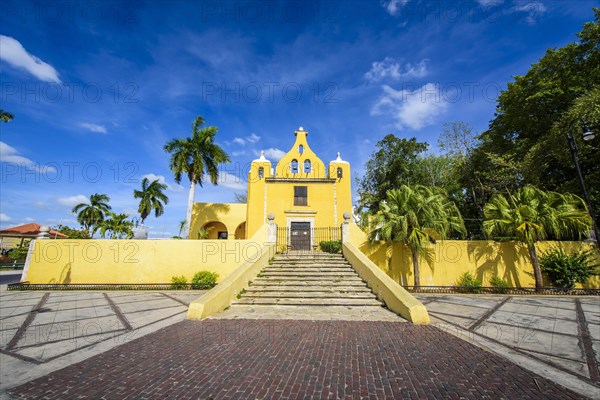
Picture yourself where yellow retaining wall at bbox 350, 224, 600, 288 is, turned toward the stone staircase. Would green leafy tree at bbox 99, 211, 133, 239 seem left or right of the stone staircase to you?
right

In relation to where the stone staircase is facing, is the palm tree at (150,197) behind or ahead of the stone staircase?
behind

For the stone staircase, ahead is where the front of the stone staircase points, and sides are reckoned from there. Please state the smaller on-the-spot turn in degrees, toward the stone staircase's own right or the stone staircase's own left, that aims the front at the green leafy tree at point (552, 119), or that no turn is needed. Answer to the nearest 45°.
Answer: approximately 90° to the stone staircase's own left

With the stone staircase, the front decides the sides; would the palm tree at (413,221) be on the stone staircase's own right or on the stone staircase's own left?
on the stone staircase's own left

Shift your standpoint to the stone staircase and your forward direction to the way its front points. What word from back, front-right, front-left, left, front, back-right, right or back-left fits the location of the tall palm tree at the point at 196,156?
back-right

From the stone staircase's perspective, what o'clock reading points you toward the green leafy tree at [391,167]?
The green leafy tree is roughly at 7 o'clock from the stone staircase.

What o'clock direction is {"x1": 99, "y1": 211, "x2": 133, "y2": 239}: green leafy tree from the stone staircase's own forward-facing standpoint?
The green leafy tree is roughly at 4 o'clock from the stone staircase.

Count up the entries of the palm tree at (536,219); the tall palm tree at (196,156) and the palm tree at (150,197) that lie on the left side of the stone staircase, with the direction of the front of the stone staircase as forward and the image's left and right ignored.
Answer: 1

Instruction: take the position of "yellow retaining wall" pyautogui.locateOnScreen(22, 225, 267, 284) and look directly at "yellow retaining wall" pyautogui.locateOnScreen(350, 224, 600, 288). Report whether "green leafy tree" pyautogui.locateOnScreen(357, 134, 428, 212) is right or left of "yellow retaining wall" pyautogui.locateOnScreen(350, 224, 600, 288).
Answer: left

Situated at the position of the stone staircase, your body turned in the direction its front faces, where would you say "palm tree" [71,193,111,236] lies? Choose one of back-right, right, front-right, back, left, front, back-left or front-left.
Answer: back-right

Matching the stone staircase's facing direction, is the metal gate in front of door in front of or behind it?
behind

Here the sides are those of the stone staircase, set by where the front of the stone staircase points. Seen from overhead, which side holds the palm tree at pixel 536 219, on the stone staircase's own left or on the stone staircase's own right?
on the stone staircase's own left

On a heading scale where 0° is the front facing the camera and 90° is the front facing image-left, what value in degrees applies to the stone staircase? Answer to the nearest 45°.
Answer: approximately 0°
